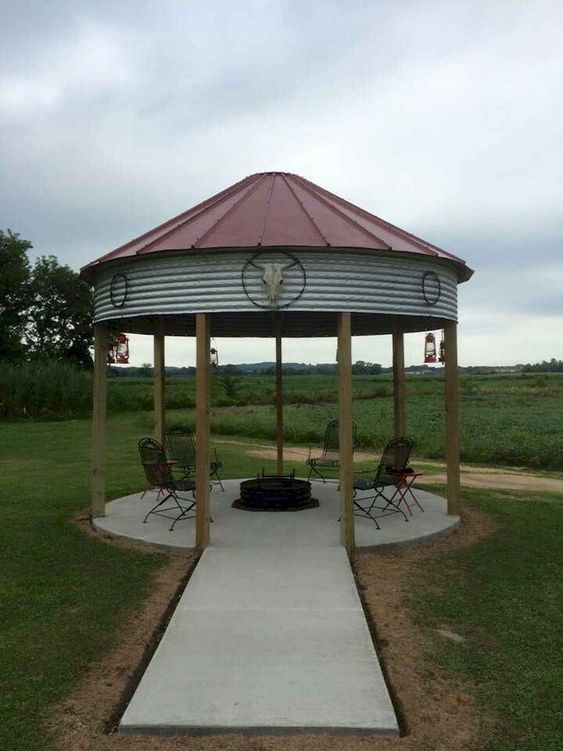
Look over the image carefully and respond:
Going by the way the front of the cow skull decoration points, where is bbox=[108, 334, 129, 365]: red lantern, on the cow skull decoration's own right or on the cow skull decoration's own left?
on the cow skull decoration's own right

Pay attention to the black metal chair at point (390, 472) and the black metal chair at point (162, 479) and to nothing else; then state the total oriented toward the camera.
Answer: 0

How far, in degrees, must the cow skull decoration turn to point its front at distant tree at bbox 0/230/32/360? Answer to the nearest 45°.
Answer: approximately 135° to its right

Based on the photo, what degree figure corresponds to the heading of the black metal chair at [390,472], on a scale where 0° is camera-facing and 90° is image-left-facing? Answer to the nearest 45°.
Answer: approximately 135°

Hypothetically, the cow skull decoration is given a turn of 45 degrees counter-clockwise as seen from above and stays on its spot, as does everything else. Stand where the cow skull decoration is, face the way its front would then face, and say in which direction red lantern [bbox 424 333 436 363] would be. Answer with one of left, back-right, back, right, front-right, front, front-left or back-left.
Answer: left

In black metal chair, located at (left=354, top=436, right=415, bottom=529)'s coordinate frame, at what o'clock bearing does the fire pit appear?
The fire pit is roughly at 11 o'clock from the black metal chair.

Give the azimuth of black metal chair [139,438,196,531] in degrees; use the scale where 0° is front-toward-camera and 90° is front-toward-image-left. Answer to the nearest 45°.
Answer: approximately 225°

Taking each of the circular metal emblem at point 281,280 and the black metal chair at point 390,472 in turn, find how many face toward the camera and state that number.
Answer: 1

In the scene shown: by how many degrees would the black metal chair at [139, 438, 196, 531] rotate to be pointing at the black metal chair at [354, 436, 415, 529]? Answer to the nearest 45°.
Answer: approximately 45° to its right

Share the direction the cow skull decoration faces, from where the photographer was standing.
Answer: facing the viewer

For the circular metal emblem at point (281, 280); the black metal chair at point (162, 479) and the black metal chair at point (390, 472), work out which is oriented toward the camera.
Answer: the circular metal emblem

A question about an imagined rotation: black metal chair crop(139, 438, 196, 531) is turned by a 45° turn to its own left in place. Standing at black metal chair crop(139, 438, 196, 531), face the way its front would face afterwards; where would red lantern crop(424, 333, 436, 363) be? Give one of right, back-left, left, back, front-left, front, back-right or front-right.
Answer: right
